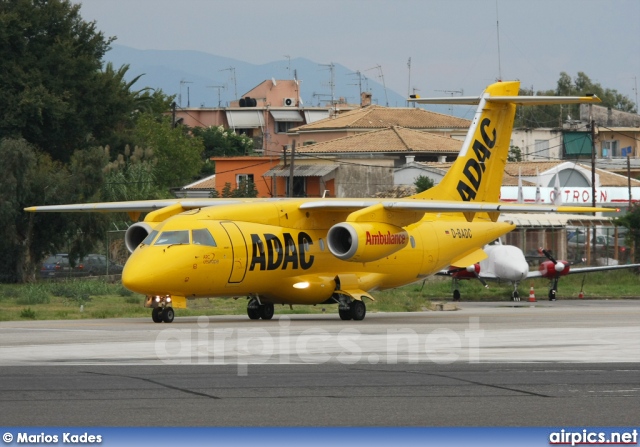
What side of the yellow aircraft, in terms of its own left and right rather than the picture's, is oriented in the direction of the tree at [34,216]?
right

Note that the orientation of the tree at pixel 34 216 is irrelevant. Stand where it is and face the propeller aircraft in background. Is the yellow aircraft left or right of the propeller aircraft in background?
right

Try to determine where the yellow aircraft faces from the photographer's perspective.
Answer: facing the viewer and to the left of the viewer

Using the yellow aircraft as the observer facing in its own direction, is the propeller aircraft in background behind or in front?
behind
